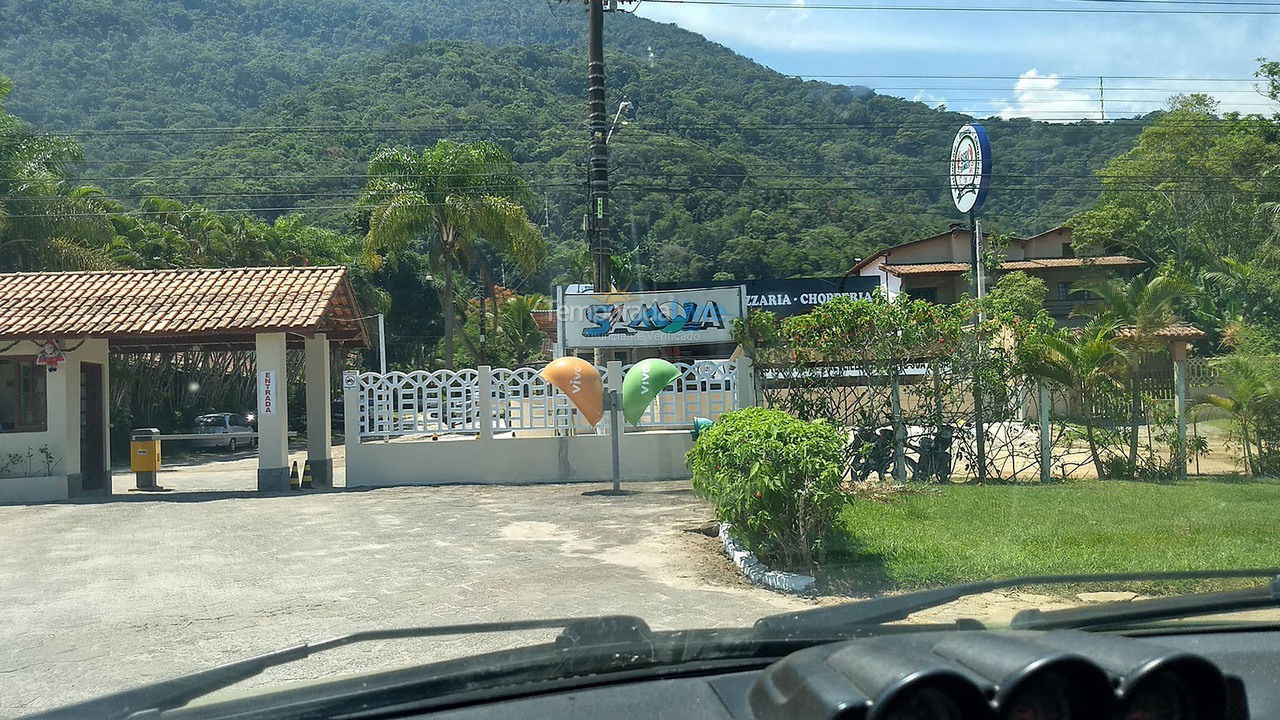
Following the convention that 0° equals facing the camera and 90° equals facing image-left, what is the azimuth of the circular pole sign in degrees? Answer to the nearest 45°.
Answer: approximately 45°

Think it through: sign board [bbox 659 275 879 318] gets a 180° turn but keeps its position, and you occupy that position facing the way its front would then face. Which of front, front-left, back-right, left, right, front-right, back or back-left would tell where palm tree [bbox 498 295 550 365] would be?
front-left

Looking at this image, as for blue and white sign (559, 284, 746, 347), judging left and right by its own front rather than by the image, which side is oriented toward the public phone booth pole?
front

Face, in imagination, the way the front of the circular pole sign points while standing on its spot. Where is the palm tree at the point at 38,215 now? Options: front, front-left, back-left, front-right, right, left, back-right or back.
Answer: front-right

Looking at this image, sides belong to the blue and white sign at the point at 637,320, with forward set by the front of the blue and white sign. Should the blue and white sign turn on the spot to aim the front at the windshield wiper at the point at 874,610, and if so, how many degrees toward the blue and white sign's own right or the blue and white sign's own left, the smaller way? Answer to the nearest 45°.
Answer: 0° — it already faces it

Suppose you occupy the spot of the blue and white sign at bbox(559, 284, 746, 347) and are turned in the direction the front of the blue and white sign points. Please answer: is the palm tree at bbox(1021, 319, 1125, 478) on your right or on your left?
on your left

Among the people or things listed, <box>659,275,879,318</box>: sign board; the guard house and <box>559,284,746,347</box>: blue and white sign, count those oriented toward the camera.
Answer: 3

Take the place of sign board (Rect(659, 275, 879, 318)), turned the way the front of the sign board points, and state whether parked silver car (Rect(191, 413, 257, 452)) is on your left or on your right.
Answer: on your right

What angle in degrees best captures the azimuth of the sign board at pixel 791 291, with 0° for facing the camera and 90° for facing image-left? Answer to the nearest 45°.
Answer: approximately 0°

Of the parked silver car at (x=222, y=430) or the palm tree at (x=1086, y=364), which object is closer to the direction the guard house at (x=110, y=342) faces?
the palm tree
